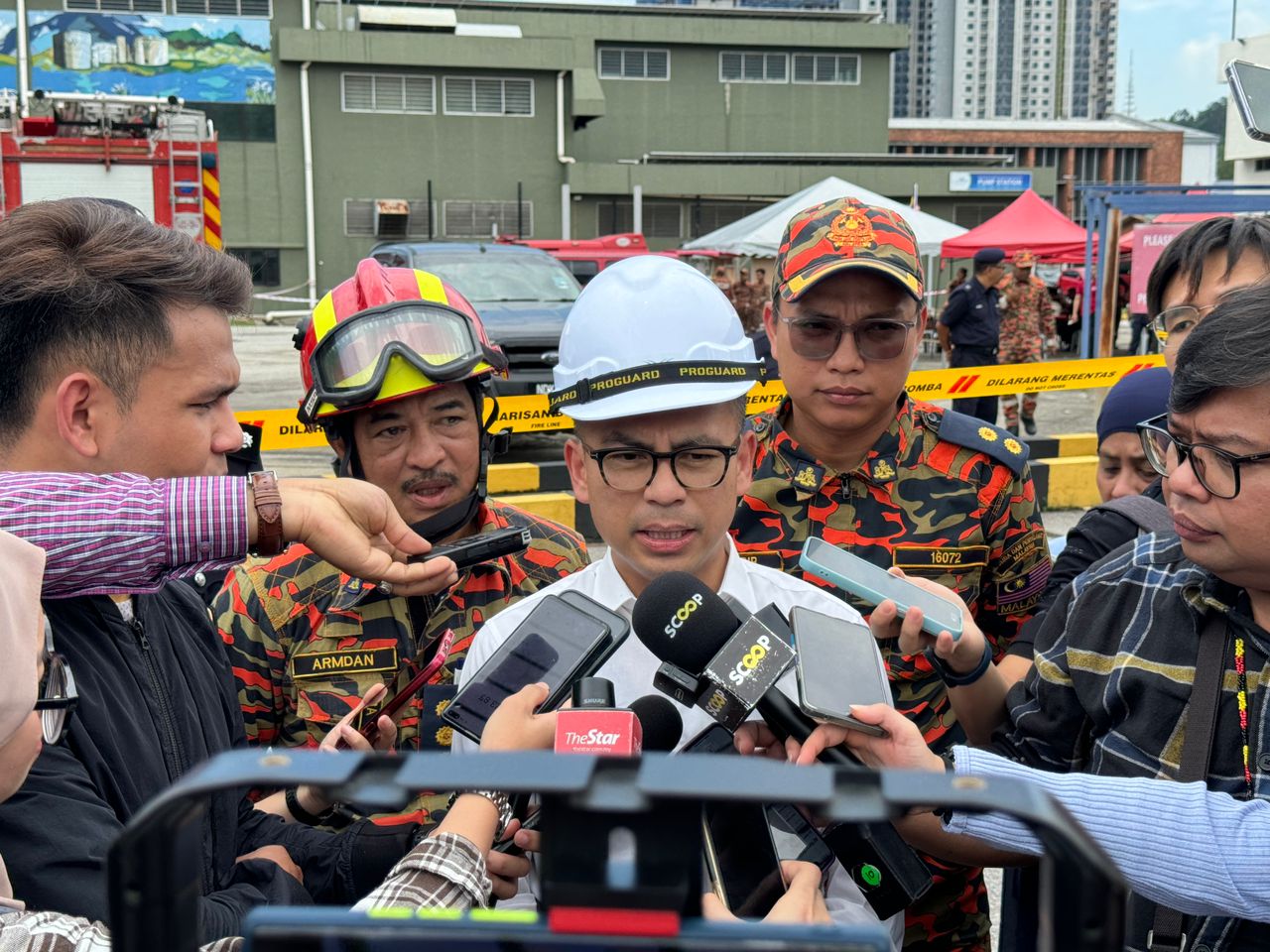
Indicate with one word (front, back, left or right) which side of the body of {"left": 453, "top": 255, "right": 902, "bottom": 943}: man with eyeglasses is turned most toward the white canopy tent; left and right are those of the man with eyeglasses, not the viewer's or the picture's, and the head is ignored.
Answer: back

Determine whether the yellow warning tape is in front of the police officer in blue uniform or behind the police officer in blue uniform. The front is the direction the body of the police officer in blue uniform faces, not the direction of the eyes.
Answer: in front

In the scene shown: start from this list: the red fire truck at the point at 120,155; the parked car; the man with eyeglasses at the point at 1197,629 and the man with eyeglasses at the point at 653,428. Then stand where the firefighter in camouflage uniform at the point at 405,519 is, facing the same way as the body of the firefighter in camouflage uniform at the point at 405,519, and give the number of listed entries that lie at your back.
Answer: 2

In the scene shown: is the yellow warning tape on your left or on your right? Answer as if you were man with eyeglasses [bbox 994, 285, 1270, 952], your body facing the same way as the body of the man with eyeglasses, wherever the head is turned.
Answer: on your right

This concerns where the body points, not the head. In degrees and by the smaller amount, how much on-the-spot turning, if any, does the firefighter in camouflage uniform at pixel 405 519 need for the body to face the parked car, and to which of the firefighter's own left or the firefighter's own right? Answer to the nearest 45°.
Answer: approximately 180°

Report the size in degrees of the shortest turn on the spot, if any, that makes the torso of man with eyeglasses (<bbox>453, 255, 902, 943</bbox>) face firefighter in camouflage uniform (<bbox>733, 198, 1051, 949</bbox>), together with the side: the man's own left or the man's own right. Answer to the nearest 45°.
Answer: approximately 135° to the man's own left

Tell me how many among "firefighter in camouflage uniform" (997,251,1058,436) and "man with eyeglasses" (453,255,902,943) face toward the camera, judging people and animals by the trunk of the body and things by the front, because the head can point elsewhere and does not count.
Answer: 2

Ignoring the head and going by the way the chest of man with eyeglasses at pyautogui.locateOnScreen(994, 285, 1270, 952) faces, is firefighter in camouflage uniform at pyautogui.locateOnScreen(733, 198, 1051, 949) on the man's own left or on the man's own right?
on the man's own right

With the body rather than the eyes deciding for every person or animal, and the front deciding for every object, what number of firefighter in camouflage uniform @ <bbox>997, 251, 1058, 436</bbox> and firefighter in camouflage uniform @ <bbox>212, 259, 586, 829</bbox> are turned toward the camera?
2

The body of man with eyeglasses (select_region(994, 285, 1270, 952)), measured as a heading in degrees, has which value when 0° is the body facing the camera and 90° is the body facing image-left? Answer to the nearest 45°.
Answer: approximately 45°

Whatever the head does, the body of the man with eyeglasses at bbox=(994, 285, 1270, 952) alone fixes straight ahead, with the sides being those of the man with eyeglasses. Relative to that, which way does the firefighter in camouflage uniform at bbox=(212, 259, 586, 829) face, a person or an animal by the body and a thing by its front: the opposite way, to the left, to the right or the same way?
to the left

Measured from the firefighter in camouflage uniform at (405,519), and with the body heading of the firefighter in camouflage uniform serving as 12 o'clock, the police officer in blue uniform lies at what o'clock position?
The police officer in blue uniform is roughly at 7 o'clock from the firefighter in camouflage uniform.

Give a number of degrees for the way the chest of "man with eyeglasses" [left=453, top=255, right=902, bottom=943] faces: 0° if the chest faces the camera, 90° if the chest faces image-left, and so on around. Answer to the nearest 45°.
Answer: approximately 0°
